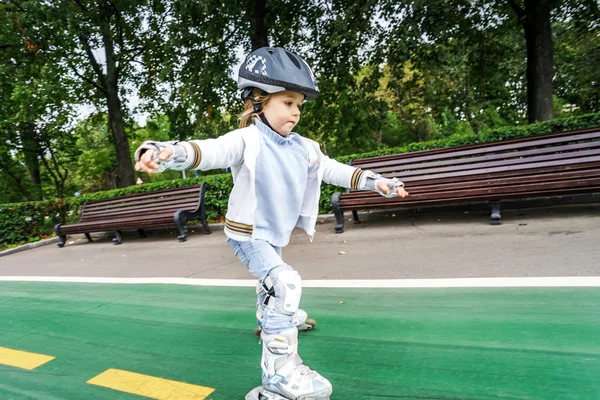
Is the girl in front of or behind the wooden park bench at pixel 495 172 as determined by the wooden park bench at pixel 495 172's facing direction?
in front

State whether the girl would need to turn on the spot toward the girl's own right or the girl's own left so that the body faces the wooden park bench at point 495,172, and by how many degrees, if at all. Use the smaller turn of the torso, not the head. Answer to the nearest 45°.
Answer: approximately 90° to the girl's own left

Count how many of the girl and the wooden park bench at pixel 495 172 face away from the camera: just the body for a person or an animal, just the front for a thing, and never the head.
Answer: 0

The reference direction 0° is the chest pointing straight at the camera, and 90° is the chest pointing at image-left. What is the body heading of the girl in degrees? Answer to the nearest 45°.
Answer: approximately 315°

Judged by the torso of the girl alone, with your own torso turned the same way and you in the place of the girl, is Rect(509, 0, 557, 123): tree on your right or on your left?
on your left

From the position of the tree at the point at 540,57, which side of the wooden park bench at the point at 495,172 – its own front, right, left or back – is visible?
back

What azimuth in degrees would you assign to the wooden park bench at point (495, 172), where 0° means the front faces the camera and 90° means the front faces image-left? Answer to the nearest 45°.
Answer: approximately 0°

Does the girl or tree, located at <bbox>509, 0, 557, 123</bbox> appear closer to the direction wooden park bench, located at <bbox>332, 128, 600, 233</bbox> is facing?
the girl

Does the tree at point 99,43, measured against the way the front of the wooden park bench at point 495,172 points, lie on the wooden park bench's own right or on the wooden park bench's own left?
on the wooden park bench's own right
